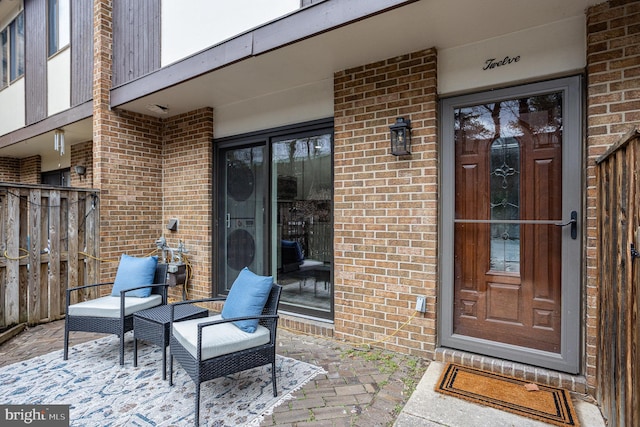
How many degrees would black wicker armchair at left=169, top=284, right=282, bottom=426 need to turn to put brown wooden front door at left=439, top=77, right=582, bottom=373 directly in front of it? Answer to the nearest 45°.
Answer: approximately 135° to its left

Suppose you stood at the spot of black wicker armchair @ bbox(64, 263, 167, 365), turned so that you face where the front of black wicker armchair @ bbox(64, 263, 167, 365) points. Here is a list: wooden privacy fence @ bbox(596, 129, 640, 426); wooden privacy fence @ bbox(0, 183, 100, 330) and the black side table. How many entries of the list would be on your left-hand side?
2

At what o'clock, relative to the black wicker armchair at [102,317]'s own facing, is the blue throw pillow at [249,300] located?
The blue throw pillow is roughly at 9 o'clock from the black wicker armchair.

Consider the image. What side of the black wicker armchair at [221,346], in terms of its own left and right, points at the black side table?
right

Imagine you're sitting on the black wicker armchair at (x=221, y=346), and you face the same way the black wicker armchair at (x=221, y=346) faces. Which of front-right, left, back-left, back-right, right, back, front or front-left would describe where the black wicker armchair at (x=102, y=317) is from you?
right

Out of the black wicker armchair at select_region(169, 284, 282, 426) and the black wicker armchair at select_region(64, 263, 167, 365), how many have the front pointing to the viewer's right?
0

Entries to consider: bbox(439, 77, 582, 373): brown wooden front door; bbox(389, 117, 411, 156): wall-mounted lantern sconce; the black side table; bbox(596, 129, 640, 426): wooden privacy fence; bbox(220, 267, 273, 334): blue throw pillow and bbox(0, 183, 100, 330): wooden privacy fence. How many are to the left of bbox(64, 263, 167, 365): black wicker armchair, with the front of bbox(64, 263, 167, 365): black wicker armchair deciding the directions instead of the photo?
5

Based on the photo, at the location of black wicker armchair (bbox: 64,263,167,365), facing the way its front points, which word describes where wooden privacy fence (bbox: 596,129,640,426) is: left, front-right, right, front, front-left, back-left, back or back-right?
left

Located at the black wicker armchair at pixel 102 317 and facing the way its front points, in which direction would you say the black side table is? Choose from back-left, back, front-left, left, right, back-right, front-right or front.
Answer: left

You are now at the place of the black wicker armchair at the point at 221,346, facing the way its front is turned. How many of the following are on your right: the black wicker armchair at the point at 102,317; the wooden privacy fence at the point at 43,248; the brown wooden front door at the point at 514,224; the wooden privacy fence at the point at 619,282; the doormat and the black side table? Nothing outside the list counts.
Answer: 3

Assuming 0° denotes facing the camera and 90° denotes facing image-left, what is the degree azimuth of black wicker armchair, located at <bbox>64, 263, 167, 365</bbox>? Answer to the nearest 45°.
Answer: approximately 45°

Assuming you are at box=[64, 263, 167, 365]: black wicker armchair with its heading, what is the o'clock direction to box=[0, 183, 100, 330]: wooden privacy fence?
The wooden privacy fence is roughly at 4 o'clock from the black wicker armchair.

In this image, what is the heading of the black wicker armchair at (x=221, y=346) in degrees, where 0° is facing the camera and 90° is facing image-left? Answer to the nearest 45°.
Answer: approximately 45°
